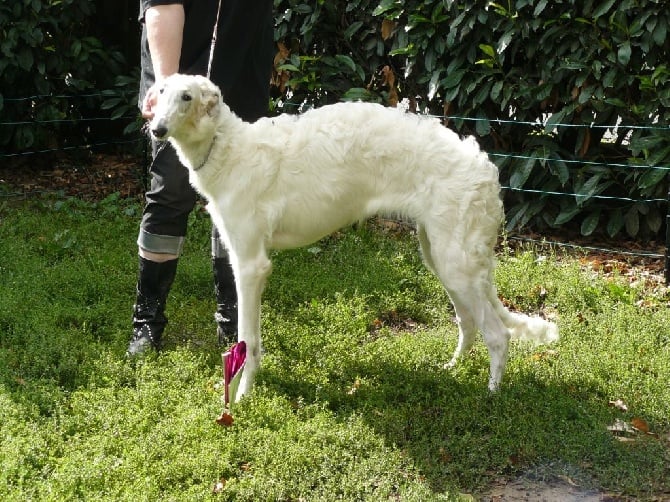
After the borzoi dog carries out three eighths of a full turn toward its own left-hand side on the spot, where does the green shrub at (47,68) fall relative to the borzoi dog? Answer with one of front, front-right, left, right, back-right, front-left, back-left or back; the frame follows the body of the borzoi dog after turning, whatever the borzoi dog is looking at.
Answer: back

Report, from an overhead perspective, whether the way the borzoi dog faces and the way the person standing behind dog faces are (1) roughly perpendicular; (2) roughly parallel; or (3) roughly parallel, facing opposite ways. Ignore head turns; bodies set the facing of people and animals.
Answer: roughly perpendicular

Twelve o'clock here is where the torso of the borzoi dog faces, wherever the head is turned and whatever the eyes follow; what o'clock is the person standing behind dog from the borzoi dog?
The person standing behind dog is roughly at 1 o'clock from the borzoi dog.

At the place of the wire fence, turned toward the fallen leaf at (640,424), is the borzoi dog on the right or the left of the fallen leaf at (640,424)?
right

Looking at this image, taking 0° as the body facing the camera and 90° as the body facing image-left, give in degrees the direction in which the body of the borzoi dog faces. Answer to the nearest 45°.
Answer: approximately 90°

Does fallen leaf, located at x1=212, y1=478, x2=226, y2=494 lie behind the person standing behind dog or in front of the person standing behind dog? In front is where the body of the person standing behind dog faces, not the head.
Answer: in front

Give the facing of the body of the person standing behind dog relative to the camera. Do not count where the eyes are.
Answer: toward the camera

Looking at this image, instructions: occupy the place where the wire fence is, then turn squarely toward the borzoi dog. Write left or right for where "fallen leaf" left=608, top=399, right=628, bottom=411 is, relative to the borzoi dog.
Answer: left

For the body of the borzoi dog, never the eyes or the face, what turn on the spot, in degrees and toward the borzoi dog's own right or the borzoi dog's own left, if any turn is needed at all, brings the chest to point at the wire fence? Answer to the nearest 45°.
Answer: approximately 135° to the borzoi dog's own right

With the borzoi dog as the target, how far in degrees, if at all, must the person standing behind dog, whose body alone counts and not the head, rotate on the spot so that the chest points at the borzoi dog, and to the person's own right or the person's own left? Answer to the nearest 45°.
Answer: approximately 45° to the person's own left

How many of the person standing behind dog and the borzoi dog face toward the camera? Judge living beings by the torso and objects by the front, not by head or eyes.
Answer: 1

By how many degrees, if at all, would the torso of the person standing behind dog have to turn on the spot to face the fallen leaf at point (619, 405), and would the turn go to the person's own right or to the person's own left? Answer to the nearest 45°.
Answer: approximately 45° to the person's own left

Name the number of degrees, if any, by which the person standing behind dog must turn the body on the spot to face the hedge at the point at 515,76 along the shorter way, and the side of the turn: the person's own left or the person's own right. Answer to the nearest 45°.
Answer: approximately 135° to the person's own left

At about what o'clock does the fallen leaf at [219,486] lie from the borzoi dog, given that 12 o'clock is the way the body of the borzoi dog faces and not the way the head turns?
The fallen leaf is roughly at 9 o'clock from the borzoi dog.
